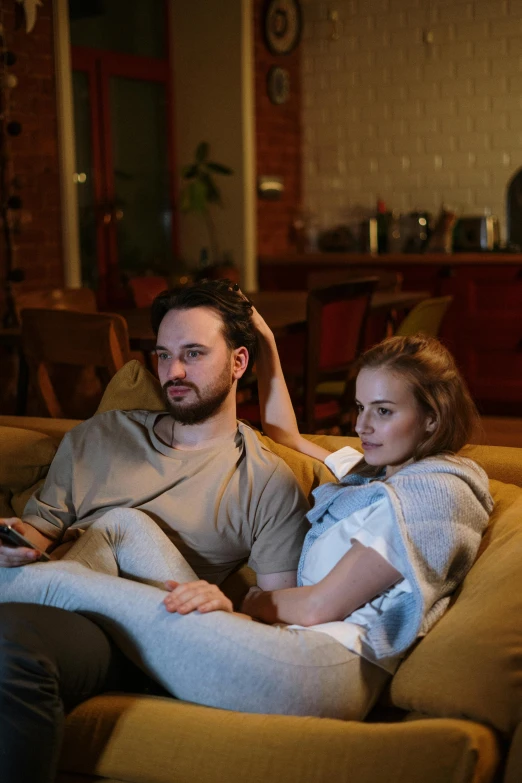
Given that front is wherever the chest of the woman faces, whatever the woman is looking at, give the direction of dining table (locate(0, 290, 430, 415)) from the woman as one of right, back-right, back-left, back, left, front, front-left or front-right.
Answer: right

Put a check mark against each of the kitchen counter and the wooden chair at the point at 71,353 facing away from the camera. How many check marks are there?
1

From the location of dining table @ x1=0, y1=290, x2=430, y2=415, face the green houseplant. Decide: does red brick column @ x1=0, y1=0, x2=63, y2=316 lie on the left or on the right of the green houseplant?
left

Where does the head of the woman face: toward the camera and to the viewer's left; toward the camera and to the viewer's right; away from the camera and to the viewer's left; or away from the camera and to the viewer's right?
toward the camera and to the viewer's left

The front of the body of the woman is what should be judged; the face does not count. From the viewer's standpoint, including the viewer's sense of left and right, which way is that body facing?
facing to the left of the viewer

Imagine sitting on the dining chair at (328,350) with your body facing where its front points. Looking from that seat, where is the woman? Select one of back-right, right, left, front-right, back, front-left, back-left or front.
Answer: back-left

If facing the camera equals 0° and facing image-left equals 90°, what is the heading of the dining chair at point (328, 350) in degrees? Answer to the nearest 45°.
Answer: approximately 135°

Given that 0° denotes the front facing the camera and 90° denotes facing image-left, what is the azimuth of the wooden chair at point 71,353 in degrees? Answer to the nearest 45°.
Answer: approximately 180°

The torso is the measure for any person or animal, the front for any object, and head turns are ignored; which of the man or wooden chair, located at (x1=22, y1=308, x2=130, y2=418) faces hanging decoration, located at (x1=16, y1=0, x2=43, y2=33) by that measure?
the wooden chair

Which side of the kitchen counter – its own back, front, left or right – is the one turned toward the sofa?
front

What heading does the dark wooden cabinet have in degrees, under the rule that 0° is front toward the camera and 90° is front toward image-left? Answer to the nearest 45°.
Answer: approximately 0°

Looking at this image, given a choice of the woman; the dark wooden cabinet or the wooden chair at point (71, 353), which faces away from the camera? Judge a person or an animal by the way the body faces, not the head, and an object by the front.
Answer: the wooden chair

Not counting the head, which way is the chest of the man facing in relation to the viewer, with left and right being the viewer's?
facing the viewer and to the left of the viewer
